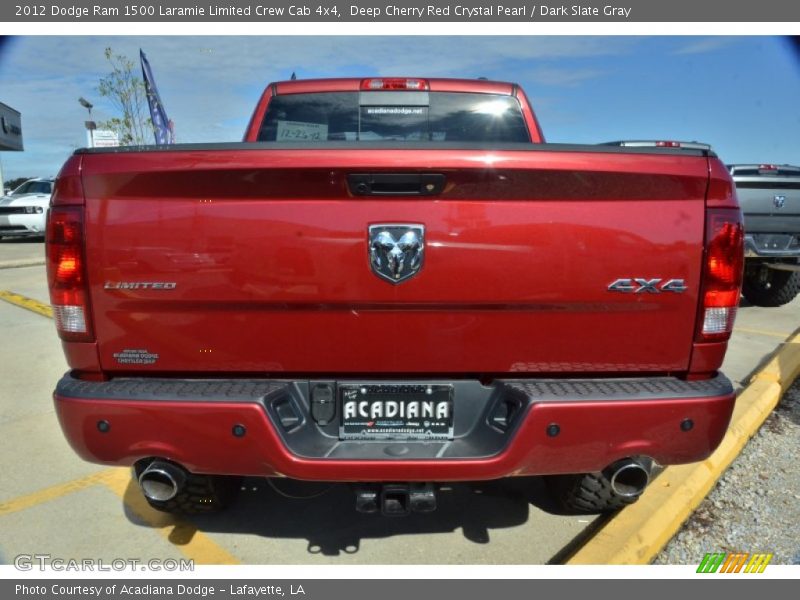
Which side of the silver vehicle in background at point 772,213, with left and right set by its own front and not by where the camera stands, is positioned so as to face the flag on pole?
left

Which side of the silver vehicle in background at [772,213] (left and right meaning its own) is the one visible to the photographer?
back

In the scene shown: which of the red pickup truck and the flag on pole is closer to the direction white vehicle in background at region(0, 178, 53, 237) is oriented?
the red pickup truck

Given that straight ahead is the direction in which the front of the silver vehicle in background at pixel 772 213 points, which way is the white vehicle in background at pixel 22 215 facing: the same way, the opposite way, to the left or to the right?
the opposite way

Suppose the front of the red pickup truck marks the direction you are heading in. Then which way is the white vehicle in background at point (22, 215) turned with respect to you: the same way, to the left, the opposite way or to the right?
the opposite way

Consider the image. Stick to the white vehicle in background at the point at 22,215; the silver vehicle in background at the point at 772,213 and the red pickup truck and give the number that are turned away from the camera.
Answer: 2

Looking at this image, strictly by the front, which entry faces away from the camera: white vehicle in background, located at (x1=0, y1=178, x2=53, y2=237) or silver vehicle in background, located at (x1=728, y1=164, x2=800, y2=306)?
silver vehicle in background, located at (x1=728, y1=164, x2=800, y2=306)

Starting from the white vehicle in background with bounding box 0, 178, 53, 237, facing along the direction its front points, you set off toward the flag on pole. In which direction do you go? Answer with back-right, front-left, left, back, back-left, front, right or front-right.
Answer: left

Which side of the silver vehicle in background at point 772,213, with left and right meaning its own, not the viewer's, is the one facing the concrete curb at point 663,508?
back

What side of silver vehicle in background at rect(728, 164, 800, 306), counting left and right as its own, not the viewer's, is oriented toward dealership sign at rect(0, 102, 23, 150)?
left

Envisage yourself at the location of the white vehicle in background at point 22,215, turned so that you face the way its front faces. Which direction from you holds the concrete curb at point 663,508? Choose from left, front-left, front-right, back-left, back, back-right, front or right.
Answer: front-left

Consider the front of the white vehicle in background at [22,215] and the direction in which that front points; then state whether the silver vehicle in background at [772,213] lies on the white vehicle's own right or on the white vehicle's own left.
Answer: on the white vehicle's own left

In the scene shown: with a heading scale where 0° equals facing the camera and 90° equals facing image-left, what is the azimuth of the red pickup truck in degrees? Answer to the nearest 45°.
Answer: approximately 180°

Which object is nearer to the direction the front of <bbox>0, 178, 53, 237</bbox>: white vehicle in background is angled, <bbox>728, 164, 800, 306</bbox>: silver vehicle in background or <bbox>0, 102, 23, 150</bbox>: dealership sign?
the silver vehicle in background

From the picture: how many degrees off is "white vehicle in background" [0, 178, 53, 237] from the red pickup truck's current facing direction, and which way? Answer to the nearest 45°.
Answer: approximately 45° to its left

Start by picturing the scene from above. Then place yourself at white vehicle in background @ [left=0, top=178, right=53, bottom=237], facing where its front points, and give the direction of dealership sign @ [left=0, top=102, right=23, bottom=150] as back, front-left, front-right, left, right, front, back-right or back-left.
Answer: back-right
